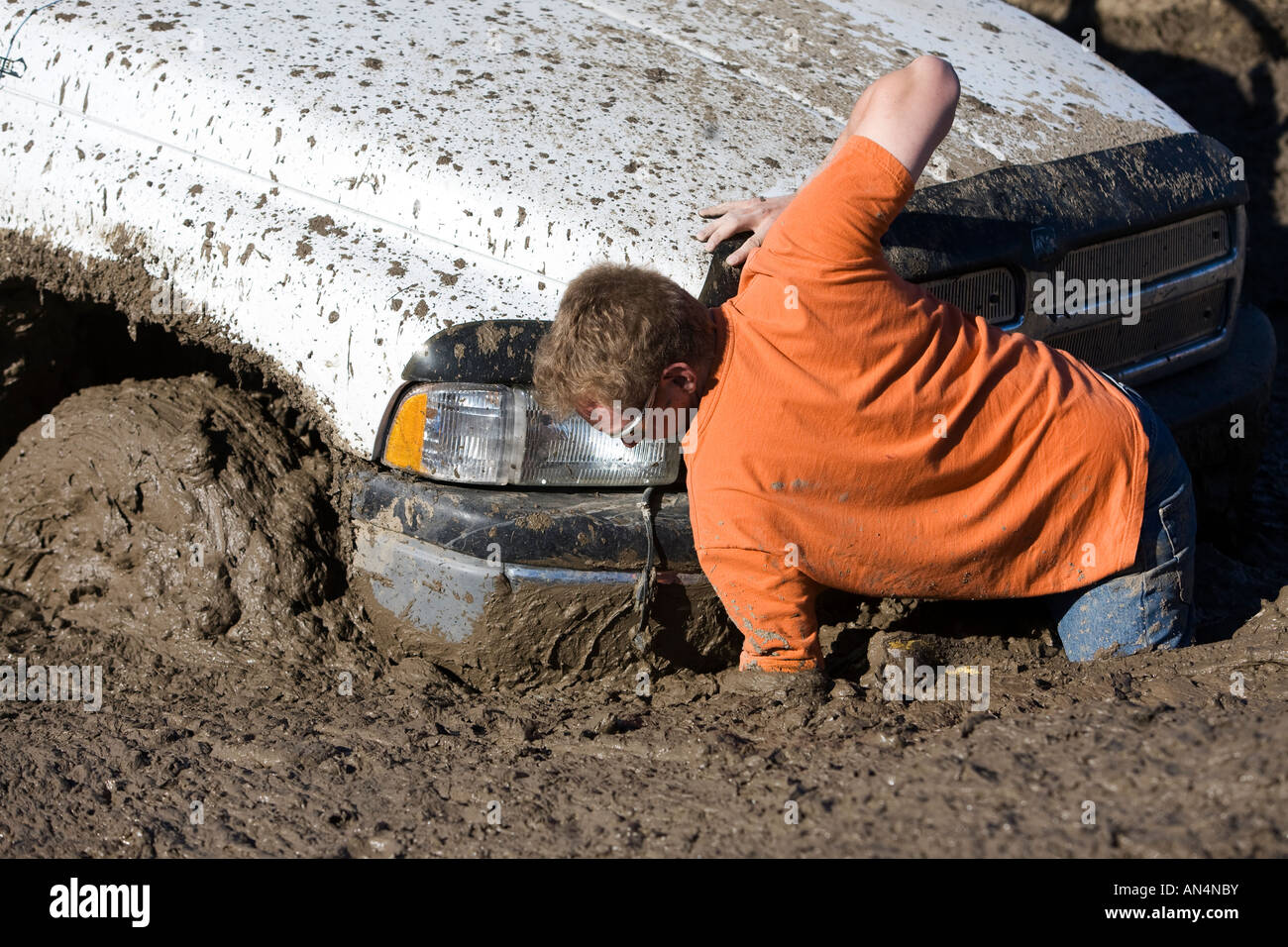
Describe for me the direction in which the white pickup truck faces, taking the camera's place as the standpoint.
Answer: facing the viewer and to the right of the viewer

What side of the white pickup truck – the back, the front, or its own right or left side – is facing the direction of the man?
front
